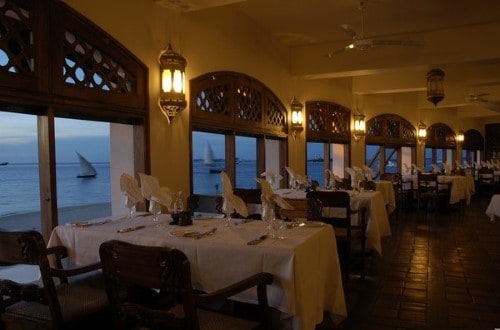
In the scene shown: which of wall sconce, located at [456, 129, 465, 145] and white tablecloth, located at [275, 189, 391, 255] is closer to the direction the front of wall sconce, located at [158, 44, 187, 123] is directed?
the white tablecloth

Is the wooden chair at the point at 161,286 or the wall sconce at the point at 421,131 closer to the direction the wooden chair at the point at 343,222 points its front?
the wall sconce

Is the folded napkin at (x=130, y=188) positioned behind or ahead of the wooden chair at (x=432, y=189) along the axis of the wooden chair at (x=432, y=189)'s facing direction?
behind

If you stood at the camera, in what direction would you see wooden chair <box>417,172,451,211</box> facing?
facing away from the viewer and to the right of the viewer

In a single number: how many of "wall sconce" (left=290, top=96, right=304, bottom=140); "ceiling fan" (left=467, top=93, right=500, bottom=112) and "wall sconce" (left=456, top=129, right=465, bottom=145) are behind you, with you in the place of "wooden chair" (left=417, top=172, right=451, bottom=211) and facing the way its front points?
1

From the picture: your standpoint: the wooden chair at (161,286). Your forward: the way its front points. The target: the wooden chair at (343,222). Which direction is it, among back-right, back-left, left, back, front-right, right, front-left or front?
front

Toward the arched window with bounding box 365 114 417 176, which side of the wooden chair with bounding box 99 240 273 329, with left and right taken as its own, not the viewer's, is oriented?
front

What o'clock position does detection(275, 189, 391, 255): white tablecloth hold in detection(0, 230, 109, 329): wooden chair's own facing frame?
The white tablecloth is roughly at 1 o'clock from the wooden chair.

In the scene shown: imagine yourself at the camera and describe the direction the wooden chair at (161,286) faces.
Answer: facing away from the viewer and to the right of the viewer

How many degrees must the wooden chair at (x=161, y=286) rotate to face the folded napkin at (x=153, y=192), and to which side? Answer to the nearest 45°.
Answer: approximately 45° to its left

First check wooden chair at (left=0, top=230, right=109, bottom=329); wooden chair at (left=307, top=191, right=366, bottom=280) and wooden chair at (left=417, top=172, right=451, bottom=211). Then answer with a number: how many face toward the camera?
0

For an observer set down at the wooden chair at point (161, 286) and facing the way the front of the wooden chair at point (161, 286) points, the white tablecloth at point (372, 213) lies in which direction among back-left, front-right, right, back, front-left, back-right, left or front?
front

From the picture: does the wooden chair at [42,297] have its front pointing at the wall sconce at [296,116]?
yes
